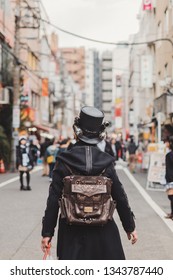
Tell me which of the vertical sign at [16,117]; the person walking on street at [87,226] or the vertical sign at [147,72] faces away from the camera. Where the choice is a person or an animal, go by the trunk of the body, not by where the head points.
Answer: the person walking on street

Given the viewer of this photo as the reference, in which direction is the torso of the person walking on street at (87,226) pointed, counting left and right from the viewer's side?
facing away from the viewer

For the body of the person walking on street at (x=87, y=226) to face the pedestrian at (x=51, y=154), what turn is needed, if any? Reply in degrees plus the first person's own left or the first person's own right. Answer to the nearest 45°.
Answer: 0° — they already face them

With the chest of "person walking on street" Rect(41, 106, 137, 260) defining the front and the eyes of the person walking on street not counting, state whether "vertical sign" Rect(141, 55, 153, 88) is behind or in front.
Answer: in front

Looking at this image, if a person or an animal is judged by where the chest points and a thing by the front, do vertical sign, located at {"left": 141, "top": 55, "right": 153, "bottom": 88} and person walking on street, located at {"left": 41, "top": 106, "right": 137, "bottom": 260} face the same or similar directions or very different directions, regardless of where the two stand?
very different directions

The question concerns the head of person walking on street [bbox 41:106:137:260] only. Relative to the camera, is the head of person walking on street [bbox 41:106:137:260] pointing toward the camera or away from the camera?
away from the camera

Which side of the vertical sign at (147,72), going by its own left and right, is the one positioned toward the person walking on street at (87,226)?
front

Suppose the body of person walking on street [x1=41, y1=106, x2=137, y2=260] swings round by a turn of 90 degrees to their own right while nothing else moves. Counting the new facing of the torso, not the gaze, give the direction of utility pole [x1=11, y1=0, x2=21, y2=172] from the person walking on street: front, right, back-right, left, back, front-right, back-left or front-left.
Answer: left

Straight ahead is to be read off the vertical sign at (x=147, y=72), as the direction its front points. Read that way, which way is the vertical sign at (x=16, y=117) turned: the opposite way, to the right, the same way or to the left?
the same way

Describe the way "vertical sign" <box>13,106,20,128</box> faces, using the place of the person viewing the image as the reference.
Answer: facing the viewer

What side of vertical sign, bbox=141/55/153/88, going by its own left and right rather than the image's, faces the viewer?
front
